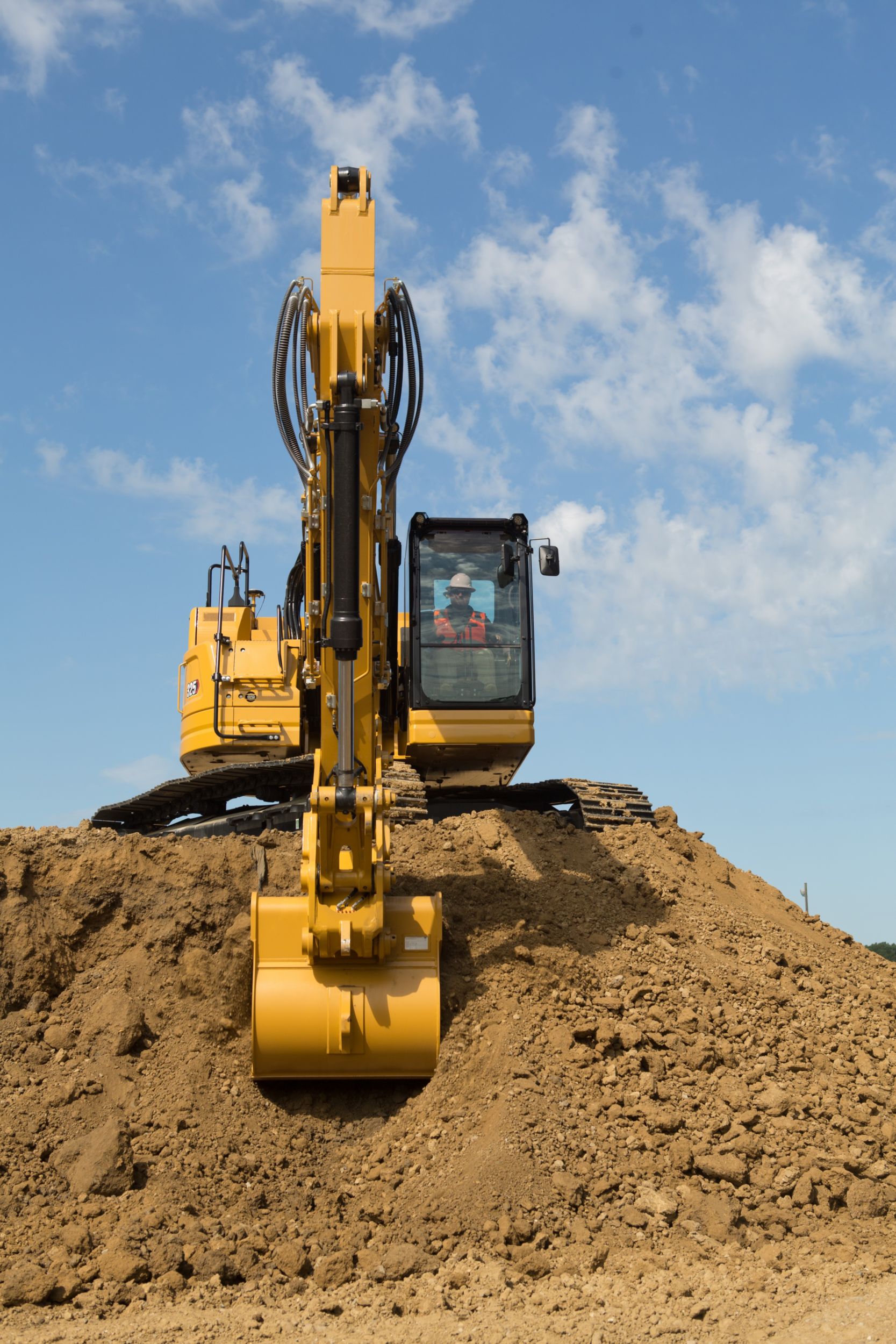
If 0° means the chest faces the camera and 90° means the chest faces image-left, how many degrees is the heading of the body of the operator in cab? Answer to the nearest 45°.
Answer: approximately 0°
